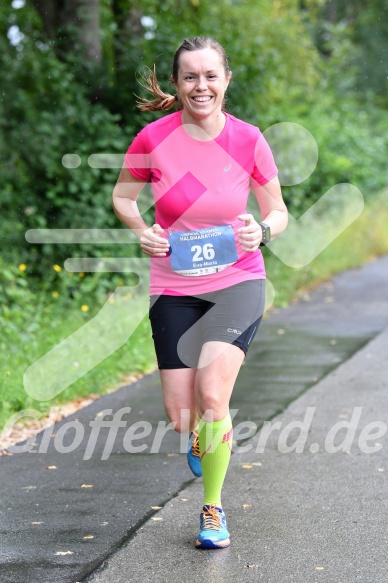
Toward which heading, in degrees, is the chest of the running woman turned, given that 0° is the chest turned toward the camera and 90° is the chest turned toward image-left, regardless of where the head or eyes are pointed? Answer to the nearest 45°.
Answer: approximately 0°
